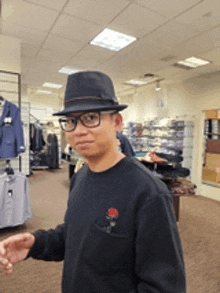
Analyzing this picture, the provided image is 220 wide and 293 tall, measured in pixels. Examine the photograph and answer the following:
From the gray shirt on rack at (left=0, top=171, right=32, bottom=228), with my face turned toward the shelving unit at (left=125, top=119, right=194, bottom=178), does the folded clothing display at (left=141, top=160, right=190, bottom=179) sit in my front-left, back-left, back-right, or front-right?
front-right

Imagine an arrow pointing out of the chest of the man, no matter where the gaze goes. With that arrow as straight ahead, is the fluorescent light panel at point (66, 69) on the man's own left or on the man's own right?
on the man's own right

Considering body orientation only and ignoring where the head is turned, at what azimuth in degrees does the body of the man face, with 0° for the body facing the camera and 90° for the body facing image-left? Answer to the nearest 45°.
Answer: approximately 45°

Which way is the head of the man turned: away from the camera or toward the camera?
toward the camera

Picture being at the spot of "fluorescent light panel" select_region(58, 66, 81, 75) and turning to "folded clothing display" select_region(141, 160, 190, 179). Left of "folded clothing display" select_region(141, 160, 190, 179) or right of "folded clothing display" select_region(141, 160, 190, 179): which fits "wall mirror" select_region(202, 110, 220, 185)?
left

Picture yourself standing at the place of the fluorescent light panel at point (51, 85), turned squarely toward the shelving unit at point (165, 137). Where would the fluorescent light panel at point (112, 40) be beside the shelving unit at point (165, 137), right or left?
right

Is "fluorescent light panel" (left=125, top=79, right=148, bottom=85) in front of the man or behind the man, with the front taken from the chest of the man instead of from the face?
behind

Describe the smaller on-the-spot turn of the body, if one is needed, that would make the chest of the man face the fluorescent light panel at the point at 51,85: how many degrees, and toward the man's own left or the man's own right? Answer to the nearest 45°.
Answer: approximately 135° to the man's own right

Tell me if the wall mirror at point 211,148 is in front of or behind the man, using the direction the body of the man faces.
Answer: behind

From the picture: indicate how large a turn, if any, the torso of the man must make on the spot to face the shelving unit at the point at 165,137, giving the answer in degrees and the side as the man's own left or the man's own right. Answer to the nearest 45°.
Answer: approximately 135° to the man's own right
